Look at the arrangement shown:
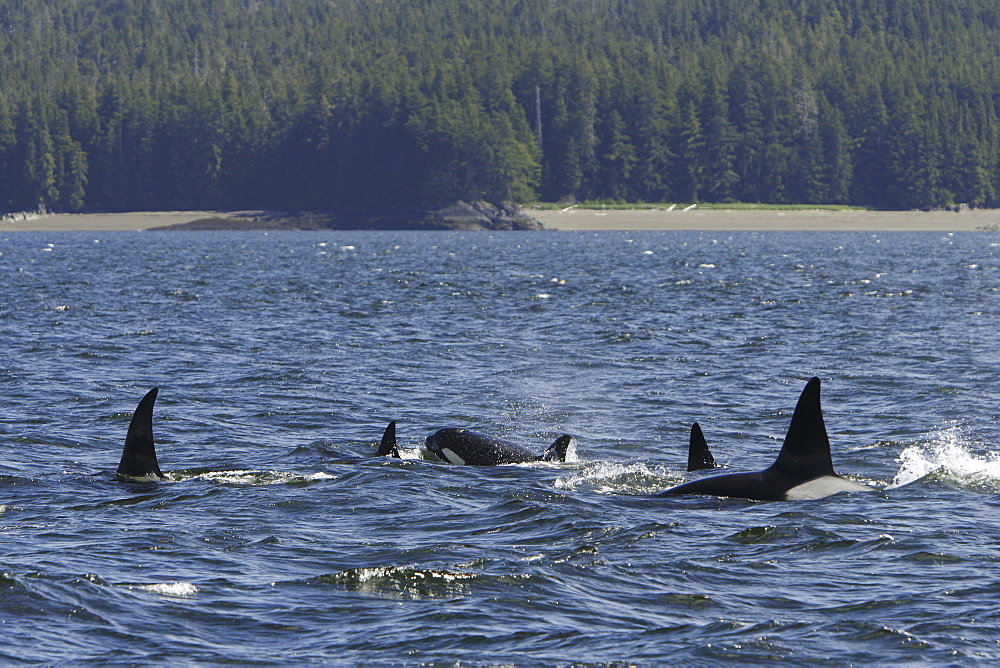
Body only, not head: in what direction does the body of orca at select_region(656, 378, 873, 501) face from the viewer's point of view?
to the viewer's left
